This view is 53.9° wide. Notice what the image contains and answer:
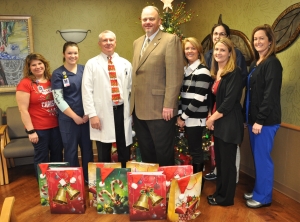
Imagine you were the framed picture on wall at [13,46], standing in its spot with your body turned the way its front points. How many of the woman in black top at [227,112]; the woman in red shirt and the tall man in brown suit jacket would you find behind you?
0

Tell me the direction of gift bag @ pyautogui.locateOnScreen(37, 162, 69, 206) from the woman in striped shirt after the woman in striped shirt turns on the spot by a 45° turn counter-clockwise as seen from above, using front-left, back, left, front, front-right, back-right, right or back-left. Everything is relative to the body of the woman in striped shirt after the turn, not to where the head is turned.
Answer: right

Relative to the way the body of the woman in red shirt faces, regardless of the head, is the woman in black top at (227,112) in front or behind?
in front

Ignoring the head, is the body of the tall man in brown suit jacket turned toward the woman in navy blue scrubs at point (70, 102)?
no

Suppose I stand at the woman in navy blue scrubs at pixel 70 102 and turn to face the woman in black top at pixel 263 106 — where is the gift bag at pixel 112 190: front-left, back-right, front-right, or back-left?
front-right

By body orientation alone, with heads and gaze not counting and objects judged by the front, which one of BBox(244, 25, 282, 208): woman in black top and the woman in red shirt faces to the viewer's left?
the woman in black top

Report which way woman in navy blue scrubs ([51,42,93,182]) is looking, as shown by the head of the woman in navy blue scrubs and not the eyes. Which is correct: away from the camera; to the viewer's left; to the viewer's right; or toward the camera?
toward the camera

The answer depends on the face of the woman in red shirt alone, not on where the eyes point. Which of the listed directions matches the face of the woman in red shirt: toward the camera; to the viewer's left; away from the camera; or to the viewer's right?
toward the camera

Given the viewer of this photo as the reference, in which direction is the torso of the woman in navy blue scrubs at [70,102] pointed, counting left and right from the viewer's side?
facing the viewer and to the right of the viewer

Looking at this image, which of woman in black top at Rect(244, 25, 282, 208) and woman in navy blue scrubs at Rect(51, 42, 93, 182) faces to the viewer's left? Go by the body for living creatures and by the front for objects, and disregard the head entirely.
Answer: the woman in black top

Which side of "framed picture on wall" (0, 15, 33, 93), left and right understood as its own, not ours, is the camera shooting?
front

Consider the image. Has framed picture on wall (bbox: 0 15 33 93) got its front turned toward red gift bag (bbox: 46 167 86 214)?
yes
